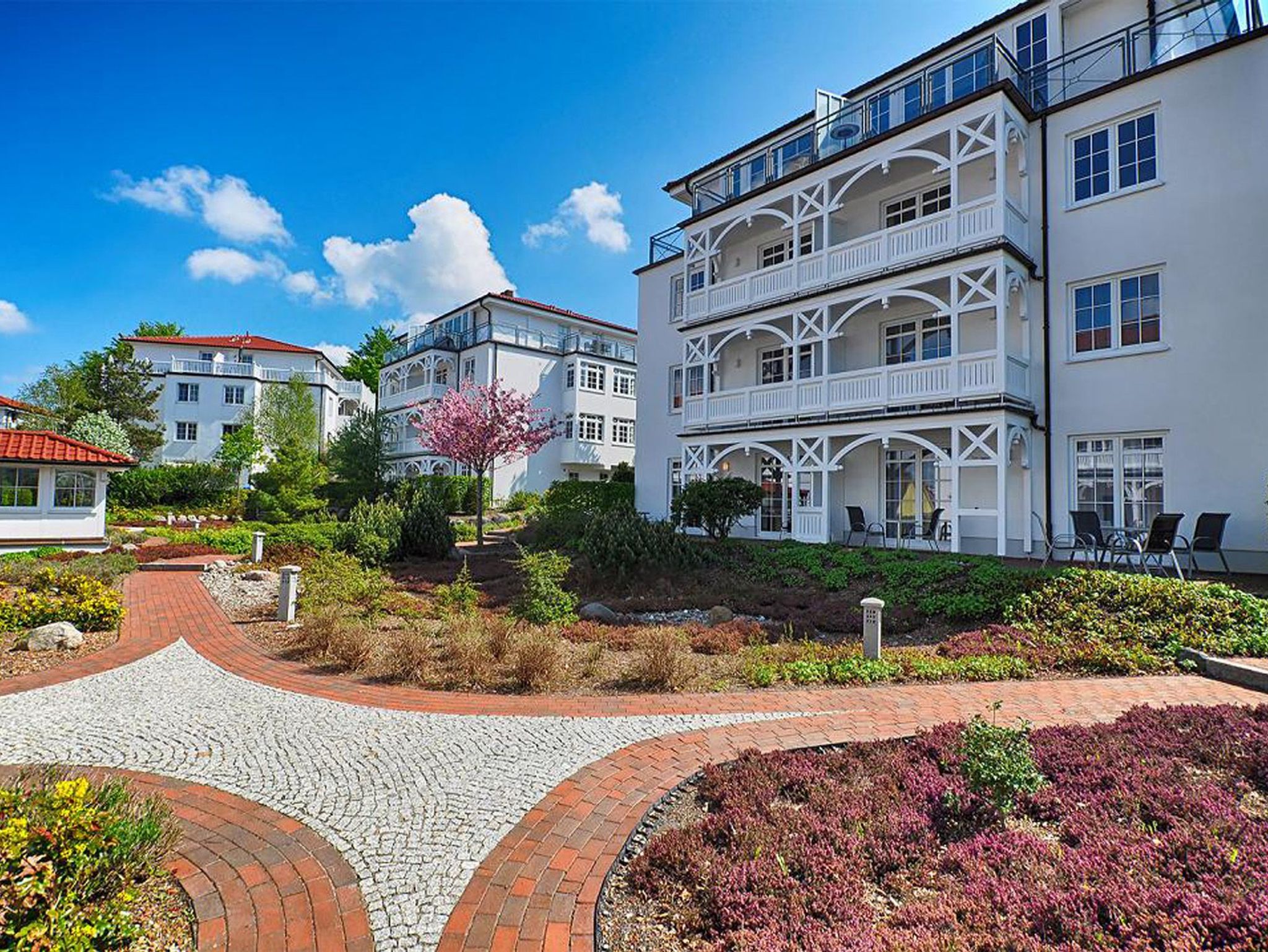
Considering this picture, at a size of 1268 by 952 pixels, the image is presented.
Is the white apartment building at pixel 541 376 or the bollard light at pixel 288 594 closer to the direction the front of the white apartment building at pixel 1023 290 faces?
the bollard light

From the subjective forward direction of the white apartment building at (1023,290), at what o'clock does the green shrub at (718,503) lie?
The green shrub is roughly at 1 o'clock from the white apartment building.

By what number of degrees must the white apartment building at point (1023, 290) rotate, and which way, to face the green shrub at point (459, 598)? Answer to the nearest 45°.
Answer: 0° — it already faces it

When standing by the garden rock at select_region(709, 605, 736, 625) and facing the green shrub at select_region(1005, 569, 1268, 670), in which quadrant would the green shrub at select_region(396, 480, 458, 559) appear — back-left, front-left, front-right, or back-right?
back-left

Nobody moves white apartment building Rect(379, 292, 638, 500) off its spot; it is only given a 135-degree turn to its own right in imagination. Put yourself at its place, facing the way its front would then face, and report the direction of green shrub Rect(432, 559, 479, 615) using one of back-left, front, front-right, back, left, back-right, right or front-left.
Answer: back

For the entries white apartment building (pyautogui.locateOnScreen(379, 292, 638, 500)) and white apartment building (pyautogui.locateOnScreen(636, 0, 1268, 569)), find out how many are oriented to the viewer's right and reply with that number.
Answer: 0

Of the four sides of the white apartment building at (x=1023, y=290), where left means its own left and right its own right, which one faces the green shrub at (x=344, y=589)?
front

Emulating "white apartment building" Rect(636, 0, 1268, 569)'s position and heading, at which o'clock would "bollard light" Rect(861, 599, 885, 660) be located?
The bollard light is roughly at 11 o'clock from the white apartment building.

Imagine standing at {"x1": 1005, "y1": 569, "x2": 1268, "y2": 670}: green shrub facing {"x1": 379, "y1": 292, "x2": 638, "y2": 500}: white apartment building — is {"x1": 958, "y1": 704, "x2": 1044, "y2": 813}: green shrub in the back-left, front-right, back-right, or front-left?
back-left

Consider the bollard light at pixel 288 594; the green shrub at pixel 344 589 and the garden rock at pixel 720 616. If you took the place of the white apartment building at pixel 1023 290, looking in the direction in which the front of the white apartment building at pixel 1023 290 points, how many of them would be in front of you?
3

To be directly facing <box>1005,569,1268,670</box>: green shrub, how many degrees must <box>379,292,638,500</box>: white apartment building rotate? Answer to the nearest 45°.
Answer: approximately 45° to its left

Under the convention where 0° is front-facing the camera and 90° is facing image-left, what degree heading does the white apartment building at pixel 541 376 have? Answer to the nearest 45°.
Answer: approximately 45°

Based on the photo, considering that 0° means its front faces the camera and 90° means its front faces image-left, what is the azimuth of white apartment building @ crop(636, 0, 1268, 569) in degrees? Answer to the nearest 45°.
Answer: approximately 45°

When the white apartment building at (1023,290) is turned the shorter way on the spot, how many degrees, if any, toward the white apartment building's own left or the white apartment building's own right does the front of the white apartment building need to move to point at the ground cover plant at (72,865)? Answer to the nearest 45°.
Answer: approximately 45° to the white apartment building's own left

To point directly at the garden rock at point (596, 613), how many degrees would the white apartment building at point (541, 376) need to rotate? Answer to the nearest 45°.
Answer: approximately 45° to its left
